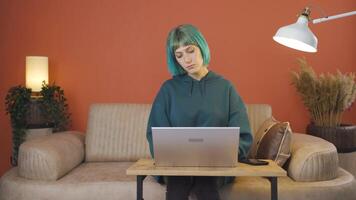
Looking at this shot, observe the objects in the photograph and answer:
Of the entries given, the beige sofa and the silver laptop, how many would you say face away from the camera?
1

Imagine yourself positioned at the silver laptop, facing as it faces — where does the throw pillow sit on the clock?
The throw pillow is roughly at 1 o'clock from the silver laptop.

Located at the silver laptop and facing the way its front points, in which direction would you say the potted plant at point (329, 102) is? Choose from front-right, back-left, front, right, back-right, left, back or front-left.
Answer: front-right

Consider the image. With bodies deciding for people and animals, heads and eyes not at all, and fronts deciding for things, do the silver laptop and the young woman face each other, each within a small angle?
yes

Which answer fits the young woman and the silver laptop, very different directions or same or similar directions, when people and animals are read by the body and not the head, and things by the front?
very different directions

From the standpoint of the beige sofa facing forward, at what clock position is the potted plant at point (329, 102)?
The potted plant is roughly at 8 o'clock from the beige sofa.

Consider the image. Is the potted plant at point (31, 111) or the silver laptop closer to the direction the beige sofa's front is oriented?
the silver laptop

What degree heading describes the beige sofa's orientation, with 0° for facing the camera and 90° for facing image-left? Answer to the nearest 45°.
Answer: approximately 0°

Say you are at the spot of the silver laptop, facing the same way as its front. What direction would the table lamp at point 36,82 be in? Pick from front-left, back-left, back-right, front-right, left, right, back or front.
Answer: front-left

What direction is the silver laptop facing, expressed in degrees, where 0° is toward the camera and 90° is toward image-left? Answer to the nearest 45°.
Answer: approximately 180°

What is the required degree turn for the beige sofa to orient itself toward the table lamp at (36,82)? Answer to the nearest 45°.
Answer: approximately 135° to its right
